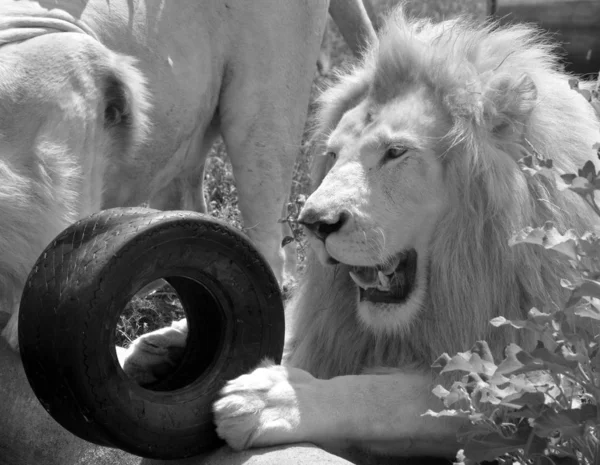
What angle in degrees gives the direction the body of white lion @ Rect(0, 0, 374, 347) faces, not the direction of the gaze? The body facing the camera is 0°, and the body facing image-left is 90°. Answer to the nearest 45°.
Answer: approximately 90°

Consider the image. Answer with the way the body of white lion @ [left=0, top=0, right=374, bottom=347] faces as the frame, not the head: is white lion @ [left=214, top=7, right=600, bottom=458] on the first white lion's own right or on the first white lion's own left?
on the first white lion's own left

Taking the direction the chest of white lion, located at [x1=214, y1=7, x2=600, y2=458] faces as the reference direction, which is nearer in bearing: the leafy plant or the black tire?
the black tire

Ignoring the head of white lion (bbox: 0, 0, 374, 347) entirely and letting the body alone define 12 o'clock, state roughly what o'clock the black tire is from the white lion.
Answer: The black tire is roughly at 9 o'clock from the white lion.

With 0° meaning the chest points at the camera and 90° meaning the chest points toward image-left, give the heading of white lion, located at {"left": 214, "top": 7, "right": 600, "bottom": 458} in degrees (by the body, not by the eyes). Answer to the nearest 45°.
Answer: approximately 45°

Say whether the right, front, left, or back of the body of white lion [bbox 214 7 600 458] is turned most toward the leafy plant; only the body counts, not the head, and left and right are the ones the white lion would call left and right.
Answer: left

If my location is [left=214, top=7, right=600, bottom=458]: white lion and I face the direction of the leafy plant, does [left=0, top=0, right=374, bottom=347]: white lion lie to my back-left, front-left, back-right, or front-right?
back-right
